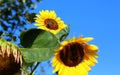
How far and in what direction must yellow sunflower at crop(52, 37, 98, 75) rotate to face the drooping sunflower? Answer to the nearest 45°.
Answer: approximately 45° to its right

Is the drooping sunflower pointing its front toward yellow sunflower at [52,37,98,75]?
no

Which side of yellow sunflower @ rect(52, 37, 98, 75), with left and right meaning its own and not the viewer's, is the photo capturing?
front

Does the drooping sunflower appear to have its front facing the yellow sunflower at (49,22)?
no
